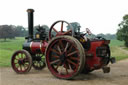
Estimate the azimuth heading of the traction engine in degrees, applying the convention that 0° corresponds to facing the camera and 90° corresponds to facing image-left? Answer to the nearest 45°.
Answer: approximately 135°

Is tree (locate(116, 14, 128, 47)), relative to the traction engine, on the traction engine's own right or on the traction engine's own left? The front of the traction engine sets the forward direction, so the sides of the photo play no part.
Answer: on the traction engine's own right

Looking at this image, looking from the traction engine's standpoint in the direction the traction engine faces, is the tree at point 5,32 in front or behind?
in front

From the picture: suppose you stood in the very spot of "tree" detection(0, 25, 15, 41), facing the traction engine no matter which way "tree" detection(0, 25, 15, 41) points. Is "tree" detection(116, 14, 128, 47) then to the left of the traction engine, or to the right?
left

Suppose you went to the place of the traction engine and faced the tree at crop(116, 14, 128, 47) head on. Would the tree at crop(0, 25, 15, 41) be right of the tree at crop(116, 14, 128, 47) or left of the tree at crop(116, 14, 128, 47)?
left
